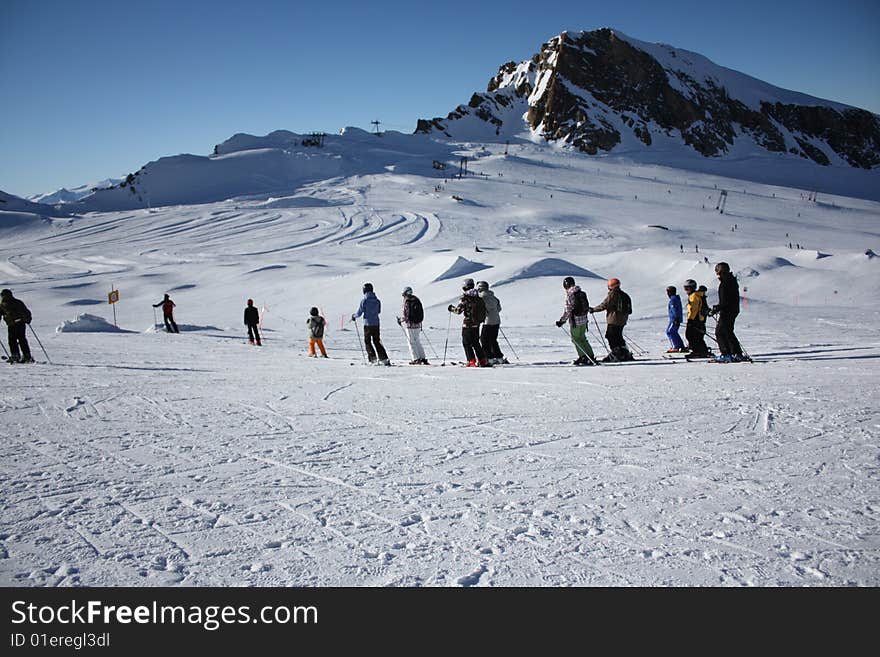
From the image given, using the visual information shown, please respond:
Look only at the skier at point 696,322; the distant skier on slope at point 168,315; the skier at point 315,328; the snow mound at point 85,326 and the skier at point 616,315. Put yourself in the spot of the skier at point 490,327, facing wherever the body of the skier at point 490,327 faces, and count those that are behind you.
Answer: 2

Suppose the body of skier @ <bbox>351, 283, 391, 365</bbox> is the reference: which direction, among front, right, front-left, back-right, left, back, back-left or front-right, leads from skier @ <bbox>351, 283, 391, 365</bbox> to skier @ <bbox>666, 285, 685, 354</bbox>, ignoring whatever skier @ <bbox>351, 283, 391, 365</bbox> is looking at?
back-right

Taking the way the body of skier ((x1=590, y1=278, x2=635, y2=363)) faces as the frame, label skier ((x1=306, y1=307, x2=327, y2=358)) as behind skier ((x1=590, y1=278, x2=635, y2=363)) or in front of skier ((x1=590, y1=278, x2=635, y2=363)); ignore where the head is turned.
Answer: in front

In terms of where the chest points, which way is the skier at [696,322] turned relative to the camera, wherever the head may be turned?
to the viewer's left

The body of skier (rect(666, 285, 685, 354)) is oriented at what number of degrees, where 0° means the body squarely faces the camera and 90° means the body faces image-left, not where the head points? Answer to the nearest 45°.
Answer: approximately 90°

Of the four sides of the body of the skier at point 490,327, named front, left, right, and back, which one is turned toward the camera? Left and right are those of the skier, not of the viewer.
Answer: left

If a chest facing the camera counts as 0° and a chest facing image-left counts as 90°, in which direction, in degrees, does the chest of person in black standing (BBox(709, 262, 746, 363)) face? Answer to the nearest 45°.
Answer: approximately 90°

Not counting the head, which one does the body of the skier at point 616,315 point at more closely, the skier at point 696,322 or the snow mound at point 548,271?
the snow mound

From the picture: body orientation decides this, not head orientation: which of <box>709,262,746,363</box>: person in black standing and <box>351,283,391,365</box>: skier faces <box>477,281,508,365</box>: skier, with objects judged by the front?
the person in black standing
